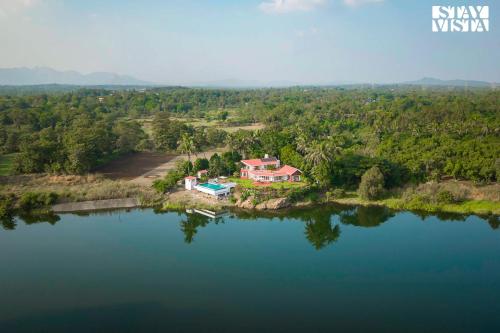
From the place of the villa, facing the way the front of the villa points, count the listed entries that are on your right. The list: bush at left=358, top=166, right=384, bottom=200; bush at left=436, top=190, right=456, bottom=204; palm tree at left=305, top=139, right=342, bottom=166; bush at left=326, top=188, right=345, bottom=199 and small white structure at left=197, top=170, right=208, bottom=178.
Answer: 1

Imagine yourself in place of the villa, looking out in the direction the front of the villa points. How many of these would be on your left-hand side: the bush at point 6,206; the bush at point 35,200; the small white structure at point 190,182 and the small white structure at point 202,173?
0

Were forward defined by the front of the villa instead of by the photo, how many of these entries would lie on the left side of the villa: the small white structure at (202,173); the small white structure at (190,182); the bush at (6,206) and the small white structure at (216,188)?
0

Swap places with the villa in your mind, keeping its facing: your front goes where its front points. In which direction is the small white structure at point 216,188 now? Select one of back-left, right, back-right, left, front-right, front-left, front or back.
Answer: front-right

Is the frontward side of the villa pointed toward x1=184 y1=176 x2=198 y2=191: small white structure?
no

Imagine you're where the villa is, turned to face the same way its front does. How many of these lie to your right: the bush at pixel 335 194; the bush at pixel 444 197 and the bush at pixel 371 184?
0

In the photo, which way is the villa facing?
toward the camera

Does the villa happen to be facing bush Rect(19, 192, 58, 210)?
no

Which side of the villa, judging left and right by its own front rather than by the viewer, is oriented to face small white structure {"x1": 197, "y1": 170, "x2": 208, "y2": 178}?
right

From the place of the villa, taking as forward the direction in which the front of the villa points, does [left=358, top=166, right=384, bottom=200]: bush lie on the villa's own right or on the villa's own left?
on the villa's own left

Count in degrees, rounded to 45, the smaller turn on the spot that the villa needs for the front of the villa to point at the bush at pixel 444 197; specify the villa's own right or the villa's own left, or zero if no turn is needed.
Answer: approximately 45° to the villa's own left

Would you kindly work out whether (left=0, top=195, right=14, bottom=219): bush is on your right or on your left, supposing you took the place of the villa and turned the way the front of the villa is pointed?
on your right

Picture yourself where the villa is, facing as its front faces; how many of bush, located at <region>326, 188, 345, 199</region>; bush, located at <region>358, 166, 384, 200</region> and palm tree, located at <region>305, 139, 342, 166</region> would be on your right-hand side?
0

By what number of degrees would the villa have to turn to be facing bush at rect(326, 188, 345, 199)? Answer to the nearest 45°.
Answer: approximately 45° to its left

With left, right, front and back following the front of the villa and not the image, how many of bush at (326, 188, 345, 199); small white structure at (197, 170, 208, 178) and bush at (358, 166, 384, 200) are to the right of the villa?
1
